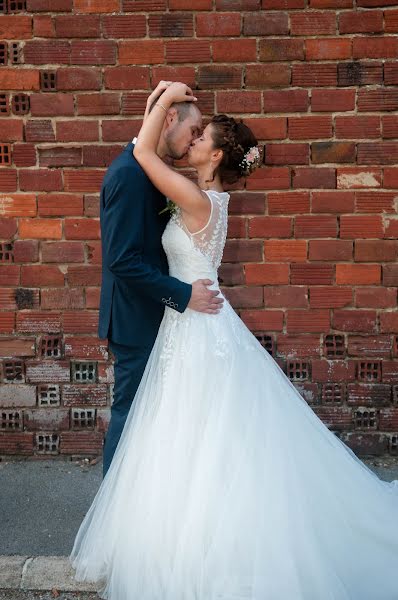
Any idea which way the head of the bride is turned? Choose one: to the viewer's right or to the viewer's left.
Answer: to the viewer's left

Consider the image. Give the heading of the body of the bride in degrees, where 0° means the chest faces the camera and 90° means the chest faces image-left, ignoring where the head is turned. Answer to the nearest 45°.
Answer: approximately 90°

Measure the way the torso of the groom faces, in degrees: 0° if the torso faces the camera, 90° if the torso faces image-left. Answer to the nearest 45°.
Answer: approximately 270°

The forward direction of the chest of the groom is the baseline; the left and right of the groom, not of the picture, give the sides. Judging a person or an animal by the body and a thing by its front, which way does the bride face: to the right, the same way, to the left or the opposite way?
the opposite way
